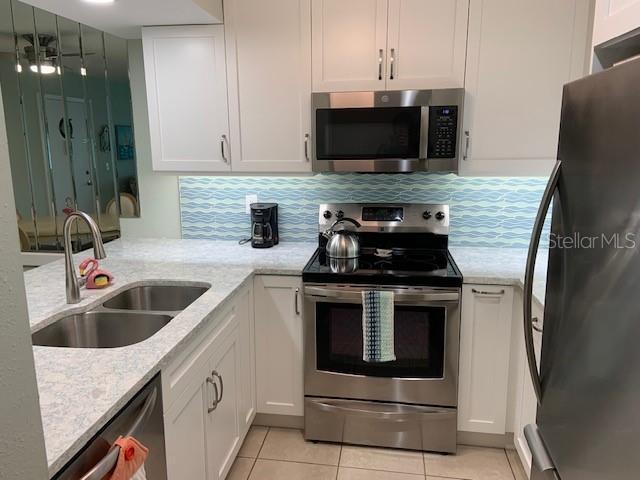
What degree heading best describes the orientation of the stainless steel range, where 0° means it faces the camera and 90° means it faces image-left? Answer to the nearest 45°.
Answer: approximately 0°

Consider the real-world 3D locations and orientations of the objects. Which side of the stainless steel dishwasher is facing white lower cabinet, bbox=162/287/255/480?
left

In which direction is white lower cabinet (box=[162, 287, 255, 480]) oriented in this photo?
to the viewer's right

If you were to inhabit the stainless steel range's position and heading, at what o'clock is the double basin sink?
The double basin sink is roughly at 2 o'clock from the stainless steel range.

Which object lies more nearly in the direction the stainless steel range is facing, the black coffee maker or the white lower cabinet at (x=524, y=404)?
the white lower cabinet

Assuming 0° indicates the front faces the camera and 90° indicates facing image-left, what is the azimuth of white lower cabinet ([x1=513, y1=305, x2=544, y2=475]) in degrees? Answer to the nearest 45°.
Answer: approximately 90°

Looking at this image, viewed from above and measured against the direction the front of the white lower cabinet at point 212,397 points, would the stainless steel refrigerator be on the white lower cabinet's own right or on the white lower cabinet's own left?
on the white lower cabinet's own right

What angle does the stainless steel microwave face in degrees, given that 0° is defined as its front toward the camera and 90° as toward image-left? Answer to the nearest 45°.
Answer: approximately 0°

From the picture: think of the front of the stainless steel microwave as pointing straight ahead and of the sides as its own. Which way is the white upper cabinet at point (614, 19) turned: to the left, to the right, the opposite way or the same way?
to the right
